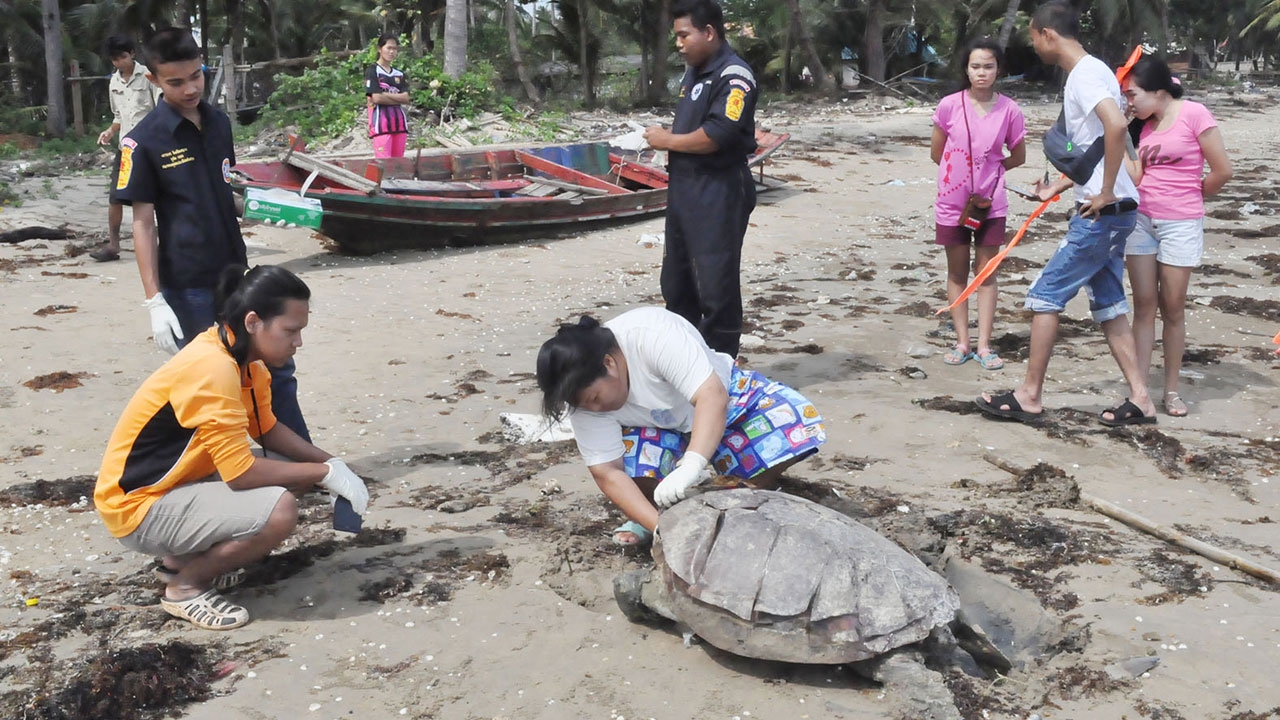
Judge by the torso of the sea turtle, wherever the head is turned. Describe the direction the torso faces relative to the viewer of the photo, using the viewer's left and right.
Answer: facing to the left of the viewer

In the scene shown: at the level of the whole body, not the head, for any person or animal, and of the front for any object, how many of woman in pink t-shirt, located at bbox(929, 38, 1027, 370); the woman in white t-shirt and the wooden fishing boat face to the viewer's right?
1

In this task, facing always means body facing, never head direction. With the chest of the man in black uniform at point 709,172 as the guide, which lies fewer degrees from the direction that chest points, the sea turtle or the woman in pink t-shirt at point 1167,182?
the sea turtle

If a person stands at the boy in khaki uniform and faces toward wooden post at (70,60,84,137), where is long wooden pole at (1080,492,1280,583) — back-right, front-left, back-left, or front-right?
back-right

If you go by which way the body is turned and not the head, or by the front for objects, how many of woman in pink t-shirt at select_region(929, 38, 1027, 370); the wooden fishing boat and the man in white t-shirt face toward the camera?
1

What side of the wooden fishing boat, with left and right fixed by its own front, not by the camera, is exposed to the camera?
right

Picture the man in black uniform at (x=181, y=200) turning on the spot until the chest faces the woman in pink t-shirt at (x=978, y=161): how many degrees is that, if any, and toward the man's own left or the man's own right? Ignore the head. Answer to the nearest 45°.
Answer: approximately 45° to the man's own left

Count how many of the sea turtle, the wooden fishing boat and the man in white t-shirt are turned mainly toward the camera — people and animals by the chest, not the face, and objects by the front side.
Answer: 0

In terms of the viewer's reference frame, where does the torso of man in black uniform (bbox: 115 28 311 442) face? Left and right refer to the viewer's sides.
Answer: facing the viewer and to the right of the viewer

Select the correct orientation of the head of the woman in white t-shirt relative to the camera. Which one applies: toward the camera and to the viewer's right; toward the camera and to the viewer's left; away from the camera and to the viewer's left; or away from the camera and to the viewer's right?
toward the camera and to the viewer's left

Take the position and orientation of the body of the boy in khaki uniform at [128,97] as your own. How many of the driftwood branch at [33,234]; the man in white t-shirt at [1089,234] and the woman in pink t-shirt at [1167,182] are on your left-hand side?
2

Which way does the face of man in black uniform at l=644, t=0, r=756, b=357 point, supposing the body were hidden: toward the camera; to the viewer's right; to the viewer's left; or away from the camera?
to the viewer's left

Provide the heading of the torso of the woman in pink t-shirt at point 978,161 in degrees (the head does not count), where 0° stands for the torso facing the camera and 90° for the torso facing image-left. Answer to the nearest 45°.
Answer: approximately 0°
